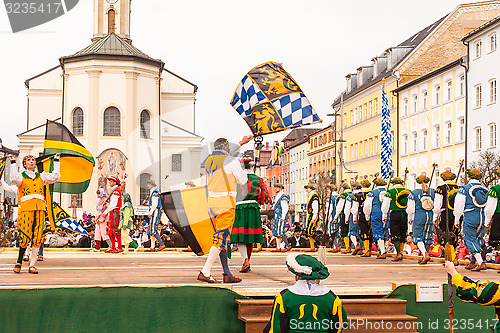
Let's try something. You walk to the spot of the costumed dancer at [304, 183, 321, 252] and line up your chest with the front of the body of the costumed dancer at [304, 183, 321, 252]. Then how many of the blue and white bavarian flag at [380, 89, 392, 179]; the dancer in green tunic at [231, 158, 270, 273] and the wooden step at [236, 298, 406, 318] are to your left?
2

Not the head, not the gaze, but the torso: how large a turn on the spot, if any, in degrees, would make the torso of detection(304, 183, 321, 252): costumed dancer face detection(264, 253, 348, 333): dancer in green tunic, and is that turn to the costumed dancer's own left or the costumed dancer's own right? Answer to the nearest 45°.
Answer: approximately 90° to the costumed dancer's own left

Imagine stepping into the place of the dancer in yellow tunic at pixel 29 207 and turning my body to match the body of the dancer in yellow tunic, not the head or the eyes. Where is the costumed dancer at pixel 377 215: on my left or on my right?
on my left

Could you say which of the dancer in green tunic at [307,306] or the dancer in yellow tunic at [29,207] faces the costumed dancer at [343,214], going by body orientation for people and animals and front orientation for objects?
the dancer in green tunic

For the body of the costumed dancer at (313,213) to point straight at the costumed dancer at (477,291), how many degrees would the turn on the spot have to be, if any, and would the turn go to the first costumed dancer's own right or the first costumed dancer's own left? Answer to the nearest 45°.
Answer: approximately 90° to the first costumed dancer's own left

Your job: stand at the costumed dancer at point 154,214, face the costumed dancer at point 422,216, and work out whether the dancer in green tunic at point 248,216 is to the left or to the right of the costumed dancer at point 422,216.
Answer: right

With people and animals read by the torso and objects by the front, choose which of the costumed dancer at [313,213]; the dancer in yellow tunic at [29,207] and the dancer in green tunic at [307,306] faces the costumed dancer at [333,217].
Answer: the dancer in green tunic

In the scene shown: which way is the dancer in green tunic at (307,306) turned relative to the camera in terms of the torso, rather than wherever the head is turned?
away from the camera
